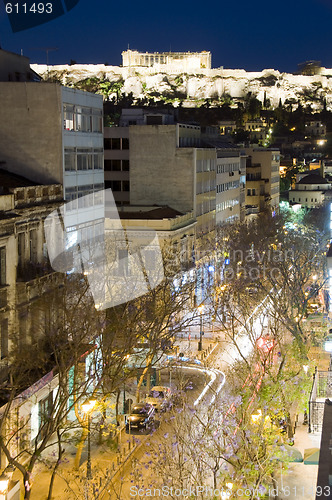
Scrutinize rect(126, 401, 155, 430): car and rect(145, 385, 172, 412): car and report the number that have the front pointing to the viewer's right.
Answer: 0

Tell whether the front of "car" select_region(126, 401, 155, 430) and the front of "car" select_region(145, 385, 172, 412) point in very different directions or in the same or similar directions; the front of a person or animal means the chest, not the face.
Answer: same or similar directions
